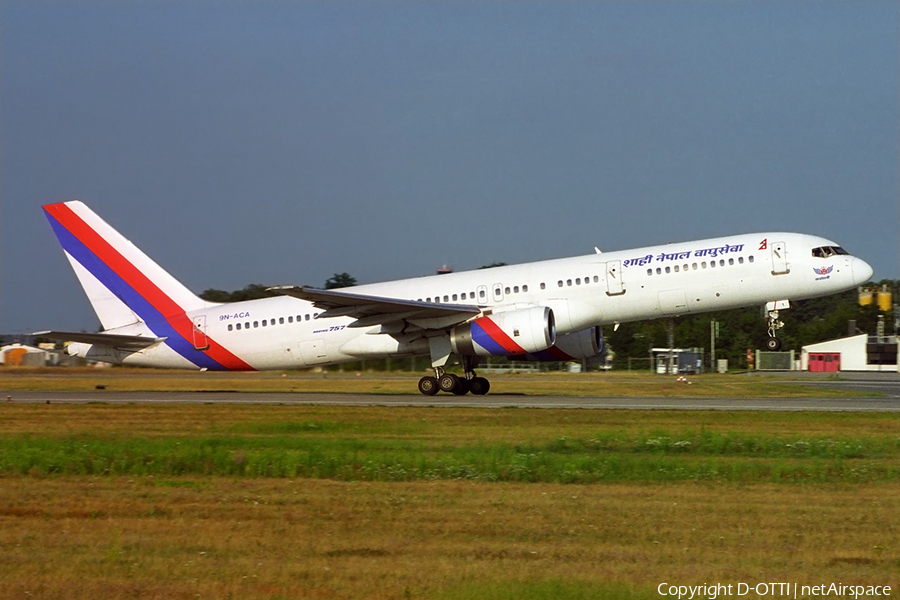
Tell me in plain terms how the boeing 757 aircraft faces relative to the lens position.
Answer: facing to the right of the viewer
